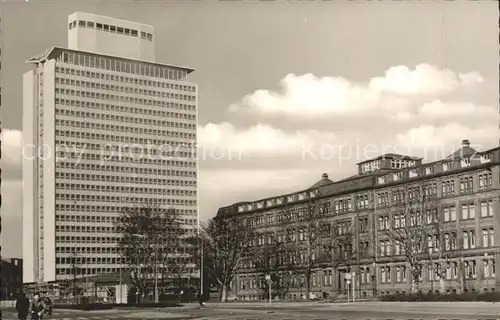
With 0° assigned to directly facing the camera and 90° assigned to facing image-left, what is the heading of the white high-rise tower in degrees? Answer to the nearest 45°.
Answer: approximately 315°

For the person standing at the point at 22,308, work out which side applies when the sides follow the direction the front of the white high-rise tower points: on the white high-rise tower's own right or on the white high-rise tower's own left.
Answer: on the white high-rise tower's own right
